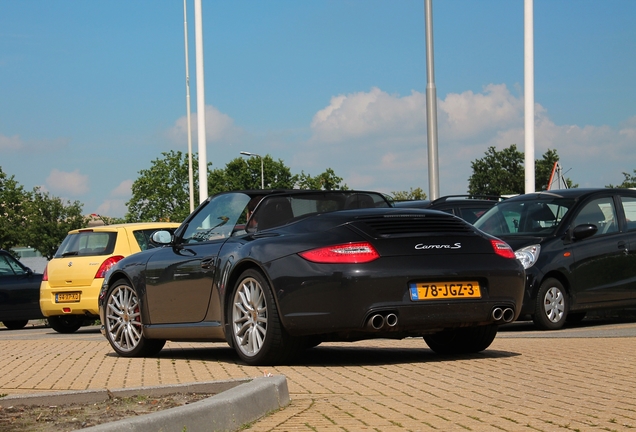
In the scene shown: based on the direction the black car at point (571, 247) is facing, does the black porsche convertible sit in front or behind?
in front

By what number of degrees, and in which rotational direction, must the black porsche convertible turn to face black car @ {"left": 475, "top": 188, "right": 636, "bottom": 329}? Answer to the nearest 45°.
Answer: approximately 90° to its right

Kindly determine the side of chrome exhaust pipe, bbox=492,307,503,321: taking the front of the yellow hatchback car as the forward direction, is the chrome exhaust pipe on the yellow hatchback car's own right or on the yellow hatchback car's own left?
on the yellow hatchback car's own right

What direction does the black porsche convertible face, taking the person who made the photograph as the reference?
facing away from the viewer and to the left of the viewer

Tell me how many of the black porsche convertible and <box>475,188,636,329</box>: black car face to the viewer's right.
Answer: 0

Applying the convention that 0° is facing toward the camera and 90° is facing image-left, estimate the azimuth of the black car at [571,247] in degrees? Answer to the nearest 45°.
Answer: approximately 45°

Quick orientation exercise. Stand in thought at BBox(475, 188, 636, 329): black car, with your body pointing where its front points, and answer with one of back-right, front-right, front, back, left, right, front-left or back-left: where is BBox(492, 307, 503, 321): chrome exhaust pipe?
front-left

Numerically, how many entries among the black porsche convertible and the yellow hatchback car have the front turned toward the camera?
0

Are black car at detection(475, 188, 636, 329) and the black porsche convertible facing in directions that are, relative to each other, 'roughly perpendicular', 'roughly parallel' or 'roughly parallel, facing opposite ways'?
roughly perpendicular

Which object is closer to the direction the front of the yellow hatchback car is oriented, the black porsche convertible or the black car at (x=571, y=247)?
the black car

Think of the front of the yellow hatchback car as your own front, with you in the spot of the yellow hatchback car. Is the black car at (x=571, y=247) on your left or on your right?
on your right

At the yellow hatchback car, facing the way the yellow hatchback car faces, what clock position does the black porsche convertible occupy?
The black porsche convertible is roughly at 4 o'clock from the yellow hatchback car.

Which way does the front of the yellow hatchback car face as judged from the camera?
facing away from the viewer and to the right of the viewer
